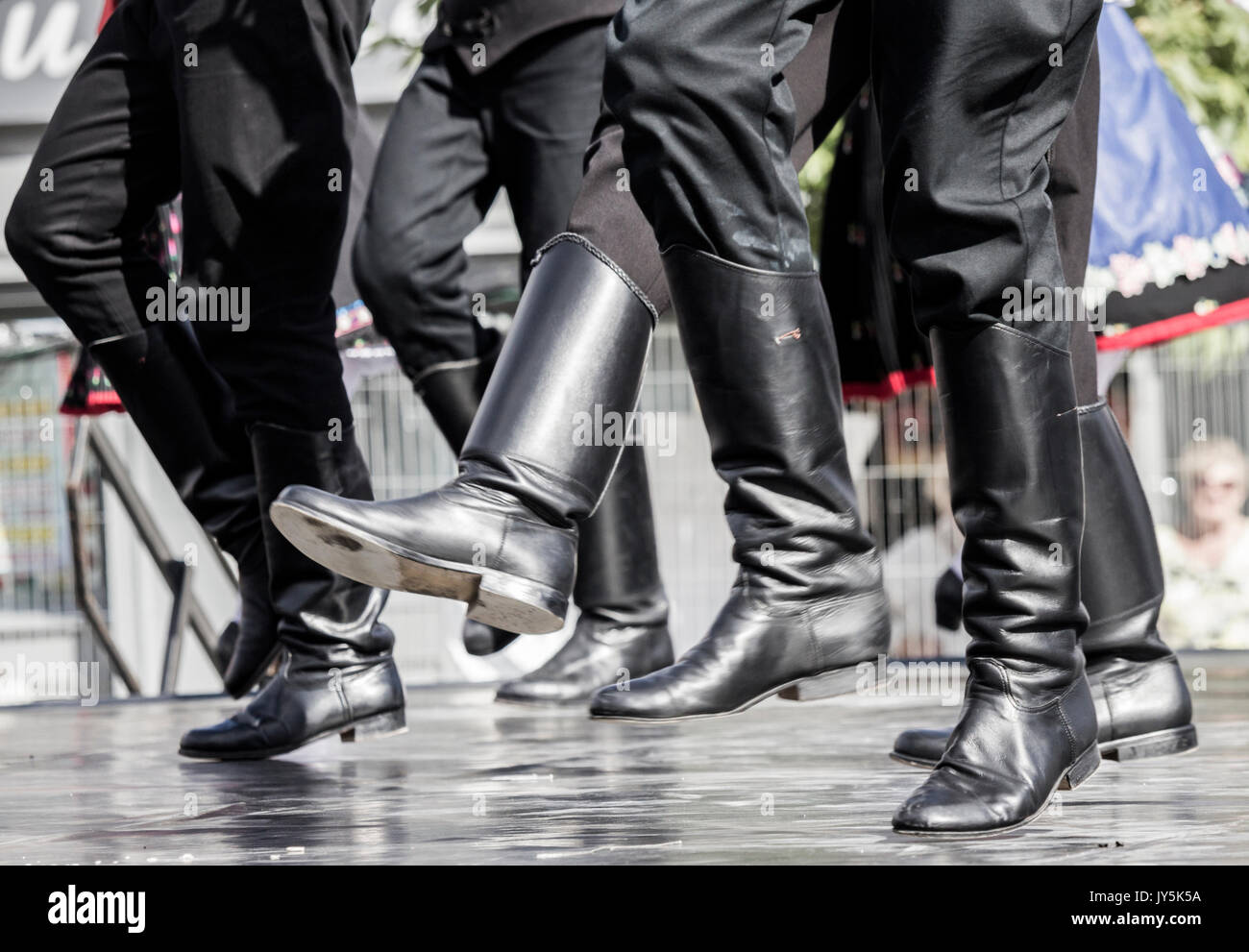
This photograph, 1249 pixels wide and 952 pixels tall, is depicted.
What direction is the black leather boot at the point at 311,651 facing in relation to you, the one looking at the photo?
facing to the left of the viewer

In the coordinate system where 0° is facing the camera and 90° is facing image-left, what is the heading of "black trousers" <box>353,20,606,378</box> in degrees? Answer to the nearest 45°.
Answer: approximately 45°

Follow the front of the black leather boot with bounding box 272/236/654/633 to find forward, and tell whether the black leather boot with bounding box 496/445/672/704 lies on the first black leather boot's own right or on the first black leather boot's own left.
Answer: on the first black leather boot's own right

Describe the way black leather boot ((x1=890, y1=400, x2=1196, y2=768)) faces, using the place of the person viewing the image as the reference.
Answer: facing to the left of the viewer

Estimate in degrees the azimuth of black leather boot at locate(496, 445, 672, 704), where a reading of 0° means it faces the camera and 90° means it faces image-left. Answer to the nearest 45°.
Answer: approximately 90°

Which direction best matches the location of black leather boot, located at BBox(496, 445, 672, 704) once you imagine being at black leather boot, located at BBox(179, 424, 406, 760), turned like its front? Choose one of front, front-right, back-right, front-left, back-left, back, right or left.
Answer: back-right

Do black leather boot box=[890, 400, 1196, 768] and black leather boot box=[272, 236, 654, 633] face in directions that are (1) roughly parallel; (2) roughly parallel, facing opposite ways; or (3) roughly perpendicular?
roughly parallel

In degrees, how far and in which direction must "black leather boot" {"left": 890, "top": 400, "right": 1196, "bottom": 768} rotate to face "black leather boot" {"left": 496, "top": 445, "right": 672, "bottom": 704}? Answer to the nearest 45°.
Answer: approximately 45° to its right

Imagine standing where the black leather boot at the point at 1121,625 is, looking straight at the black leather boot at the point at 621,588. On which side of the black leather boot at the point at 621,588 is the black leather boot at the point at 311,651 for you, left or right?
left

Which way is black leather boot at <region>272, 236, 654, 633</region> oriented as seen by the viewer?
to the viewer's left

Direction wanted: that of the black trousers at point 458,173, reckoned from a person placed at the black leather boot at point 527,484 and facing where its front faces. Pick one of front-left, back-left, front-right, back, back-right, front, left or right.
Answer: right

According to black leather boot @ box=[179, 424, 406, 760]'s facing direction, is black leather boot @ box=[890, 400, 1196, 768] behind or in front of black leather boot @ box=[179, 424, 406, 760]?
behind

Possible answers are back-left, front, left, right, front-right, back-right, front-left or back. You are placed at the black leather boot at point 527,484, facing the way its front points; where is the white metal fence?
right

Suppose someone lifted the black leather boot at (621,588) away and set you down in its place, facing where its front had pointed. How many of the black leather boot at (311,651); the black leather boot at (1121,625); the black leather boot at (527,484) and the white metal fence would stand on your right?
1

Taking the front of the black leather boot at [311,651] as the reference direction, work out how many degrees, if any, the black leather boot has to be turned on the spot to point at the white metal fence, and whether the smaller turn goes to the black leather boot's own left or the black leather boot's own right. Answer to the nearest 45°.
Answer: approximately 90° to the black leather boot's own right
